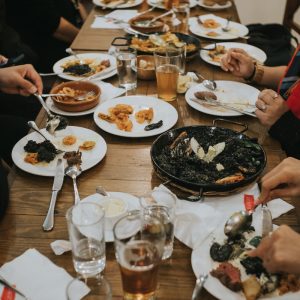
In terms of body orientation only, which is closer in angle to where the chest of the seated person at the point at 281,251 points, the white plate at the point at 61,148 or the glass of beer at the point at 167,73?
the white plate

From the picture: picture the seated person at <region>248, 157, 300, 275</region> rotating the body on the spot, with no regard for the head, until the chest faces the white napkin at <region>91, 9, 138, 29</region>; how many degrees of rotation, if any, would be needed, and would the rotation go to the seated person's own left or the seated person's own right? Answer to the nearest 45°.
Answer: approximately 45° to the seated person's own right

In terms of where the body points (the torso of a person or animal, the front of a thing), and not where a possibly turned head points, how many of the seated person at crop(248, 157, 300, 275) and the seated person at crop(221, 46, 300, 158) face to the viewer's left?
2

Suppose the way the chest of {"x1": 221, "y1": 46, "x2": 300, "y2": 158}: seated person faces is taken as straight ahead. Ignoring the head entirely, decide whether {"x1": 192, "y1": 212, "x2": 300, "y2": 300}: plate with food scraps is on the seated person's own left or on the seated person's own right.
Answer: on the seated person's own left

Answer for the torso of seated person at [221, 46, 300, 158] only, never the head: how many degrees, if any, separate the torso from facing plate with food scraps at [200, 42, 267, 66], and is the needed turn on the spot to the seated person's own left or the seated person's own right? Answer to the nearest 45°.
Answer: approximately 45° to the seated person's own right

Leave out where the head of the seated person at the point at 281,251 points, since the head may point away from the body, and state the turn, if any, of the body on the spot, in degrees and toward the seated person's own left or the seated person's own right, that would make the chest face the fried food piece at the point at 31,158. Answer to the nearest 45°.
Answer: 0° — they already face it

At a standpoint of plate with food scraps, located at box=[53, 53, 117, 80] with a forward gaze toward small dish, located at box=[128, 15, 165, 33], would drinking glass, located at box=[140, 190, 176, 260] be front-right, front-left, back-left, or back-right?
back-right

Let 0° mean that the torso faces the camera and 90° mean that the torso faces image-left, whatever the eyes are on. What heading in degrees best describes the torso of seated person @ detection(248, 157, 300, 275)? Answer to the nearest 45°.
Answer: approximately 90°

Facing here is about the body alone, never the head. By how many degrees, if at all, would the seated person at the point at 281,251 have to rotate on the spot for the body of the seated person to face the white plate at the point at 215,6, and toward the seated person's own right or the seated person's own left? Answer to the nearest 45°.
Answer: approximately 90° to the seated person's own right

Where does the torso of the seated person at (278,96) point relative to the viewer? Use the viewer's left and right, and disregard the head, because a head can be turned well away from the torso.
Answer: facing to the left of the viewer
